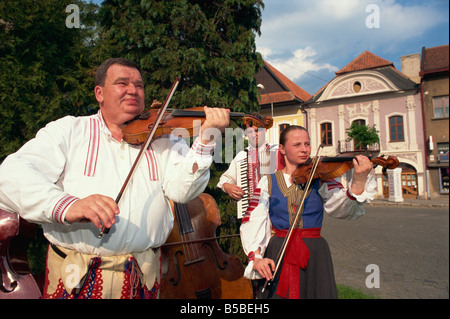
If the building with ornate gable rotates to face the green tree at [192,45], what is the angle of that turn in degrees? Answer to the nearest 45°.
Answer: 0° — it already faces it

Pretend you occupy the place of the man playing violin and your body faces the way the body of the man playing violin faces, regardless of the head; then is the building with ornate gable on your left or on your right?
on your left

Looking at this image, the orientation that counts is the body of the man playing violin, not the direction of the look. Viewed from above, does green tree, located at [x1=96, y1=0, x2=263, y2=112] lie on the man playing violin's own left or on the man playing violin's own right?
on the man playing violin's own left

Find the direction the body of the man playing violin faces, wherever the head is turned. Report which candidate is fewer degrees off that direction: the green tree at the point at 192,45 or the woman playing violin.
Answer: the woman playing violin

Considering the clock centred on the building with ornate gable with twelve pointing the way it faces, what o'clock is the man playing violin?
The man playing violin is roughly at 12 o'clock from the building with ornate gable.

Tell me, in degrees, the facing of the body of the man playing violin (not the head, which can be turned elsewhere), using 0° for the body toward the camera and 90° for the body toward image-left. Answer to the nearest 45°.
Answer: approximately 315°

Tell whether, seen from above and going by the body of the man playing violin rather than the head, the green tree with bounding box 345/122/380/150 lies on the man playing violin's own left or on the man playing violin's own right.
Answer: on the man playing violin's own left
